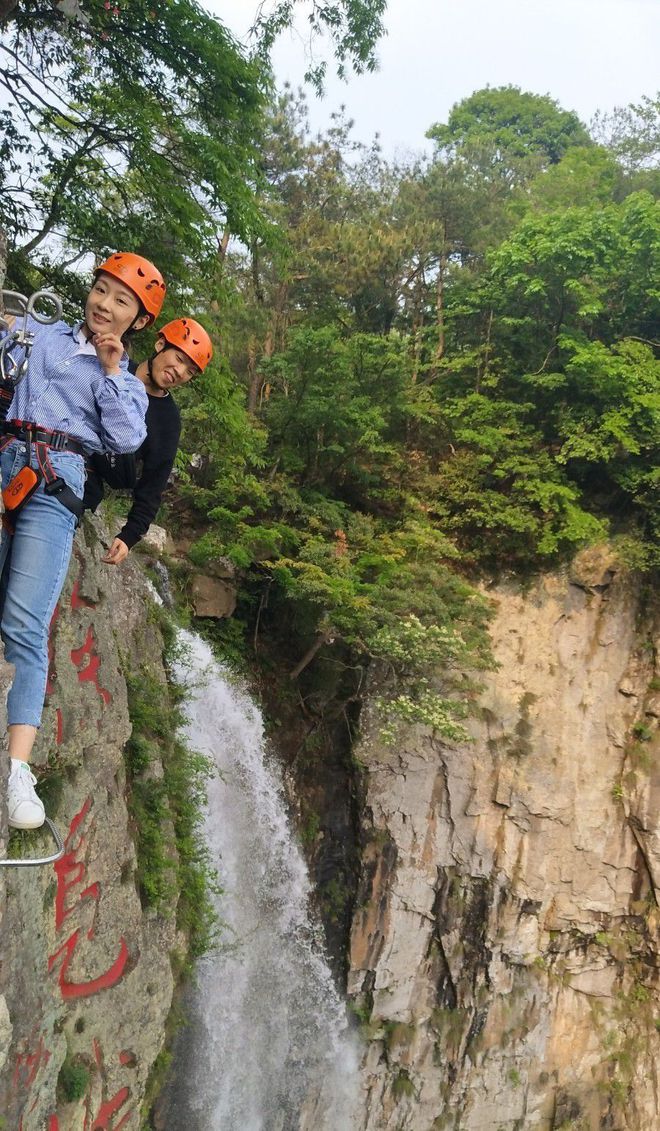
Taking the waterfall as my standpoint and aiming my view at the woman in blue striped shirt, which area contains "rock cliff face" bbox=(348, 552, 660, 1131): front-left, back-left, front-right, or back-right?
back-left

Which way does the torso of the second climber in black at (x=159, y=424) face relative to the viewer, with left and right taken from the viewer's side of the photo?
facing the viewer and to the left of the viewer

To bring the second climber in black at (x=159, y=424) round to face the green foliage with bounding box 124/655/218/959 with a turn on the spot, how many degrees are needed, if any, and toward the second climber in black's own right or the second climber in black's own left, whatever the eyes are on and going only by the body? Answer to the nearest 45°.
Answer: approximately 135° to the second climber in black's own right

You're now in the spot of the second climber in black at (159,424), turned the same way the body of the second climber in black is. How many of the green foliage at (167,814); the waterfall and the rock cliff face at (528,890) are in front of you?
0

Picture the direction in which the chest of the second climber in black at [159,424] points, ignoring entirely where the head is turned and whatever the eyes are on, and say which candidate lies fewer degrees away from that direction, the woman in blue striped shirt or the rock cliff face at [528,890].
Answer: the woman in blue striped shirt

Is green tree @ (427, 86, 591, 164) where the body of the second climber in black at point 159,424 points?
no

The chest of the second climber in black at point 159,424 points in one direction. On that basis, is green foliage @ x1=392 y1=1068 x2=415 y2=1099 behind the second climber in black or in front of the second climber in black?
behind

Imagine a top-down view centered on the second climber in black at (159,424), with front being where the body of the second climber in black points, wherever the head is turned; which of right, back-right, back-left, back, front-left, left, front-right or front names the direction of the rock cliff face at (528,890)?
back

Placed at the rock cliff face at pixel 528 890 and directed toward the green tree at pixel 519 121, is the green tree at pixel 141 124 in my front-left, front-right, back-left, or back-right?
back-left
